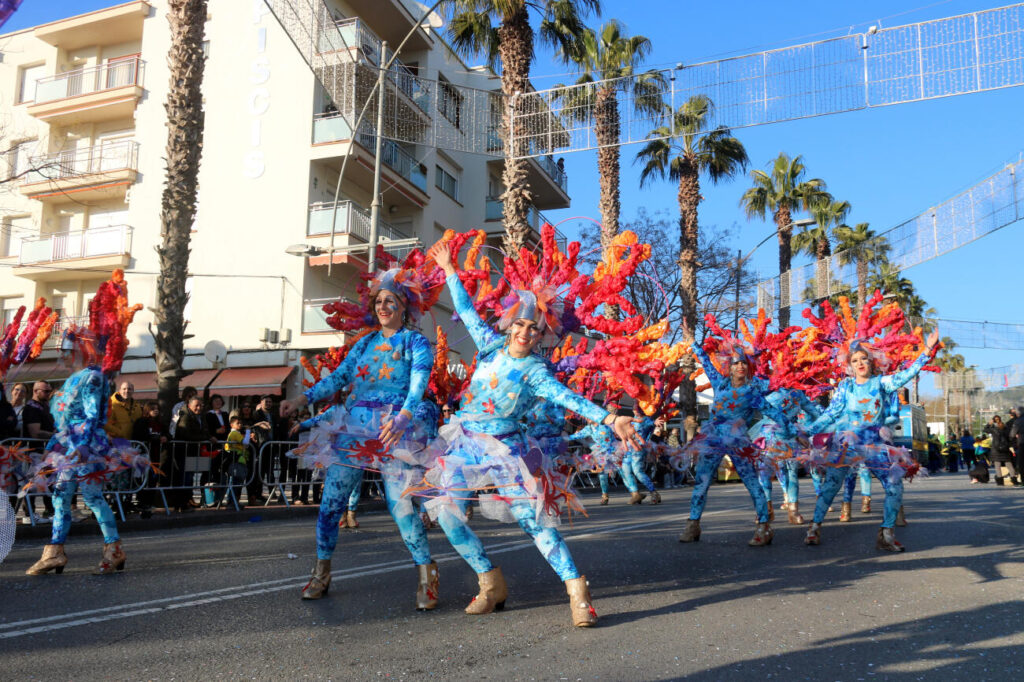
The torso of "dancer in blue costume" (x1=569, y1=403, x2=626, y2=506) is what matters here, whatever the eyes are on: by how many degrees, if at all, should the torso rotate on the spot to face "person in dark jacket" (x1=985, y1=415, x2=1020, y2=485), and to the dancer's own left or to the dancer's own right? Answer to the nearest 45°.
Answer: approximately 135° to the dancer's own left

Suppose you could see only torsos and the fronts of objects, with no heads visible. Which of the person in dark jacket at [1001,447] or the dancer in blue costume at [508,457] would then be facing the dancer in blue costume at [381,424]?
the person in dark jacket

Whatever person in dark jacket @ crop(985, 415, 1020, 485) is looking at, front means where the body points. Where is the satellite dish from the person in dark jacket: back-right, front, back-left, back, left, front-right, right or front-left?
front-right

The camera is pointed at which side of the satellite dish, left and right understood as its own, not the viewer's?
front

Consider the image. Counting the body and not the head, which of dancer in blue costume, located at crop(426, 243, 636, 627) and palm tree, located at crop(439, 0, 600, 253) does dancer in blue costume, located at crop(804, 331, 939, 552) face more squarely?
the dancer in blue costume

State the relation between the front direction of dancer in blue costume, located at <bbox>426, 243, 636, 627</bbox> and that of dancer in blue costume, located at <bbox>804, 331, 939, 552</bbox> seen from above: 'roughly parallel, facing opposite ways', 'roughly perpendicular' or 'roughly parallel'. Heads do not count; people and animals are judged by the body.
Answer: roughly parallel

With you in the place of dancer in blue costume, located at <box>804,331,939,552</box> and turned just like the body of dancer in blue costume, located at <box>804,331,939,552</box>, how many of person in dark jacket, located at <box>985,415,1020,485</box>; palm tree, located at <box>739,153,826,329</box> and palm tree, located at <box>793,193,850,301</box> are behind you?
3

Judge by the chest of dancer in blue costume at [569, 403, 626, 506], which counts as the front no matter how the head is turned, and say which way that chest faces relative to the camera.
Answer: toward the camera

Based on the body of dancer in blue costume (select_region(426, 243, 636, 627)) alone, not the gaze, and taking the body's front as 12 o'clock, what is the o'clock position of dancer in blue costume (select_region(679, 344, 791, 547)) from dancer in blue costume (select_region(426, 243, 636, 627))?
dancer in blue costume (select_region(679, 344, 791, 547)) is roughly at 7 o'clock from dancer in blue costume (select_region(426, 243, 636, 627)).

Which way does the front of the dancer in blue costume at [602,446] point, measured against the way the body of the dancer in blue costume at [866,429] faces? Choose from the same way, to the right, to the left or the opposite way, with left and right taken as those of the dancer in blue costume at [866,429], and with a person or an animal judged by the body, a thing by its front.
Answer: the same way

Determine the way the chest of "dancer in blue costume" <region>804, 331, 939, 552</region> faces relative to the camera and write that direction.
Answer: toward the camera
